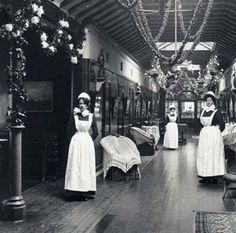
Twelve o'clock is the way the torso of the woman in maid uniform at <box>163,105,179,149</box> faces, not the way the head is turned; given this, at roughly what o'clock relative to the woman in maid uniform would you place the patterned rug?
The patterned rug is roughly at 12 o'clock from the woman in maid uniform.

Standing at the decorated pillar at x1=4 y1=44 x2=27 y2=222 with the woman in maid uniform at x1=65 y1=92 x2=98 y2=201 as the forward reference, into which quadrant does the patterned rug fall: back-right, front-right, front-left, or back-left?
front-right

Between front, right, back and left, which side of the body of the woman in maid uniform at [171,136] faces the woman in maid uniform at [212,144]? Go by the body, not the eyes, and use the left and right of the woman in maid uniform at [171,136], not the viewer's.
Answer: front

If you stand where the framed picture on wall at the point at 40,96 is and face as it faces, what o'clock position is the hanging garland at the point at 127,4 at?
The hanging garland is roughly at 11 o'clock from the framed picture on wall.

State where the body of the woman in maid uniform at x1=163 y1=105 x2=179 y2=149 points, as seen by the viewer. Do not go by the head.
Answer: toward the camera

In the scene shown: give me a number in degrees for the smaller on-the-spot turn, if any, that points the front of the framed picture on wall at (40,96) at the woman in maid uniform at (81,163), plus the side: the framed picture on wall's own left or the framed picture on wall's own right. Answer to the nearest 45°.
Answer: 0° — it already faces them

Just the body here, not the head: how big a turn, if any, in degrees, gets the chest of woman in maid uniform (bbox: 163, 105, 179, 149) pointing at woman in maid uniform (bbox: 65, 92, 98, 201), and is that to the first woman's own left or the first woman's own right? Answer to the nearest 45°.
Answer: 0° — they already face them

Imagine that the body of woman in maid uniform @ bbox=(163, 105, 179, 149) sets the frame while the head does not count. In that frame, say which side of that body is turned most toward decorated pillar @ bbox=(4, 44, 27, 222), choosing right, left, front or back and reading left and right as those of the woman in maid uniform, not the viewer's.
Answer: front

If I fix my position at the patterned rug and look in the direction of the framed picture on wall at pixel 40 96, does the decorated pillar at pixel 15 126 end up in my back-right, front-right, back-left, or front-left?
front-left
